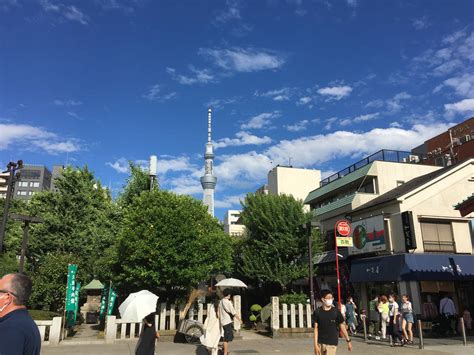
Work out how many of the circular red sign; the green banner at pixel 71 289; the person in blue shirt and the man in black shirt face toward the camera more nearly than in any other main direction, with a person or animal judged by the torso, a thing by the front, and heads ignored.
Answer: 3

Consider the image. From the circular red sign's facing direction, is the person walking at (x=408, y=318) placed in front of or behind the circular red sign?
in front

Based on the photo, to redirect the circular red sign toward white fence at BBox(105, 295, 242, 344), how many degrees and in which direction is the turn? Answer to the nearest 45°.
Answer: approximately 45° to its right

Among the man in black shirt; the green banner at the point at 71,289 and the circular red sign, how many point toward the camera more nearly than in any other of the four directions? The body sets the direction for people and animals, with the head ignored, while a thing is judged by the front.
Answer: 3

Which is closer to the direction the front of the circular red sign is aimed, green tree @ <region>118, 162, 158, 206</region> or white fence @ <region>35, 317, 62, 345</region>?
the white fence

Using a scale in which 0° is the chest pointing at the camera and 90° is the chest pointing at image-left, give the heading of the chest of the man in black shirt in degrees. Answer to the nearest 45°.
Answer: approximately 0°
